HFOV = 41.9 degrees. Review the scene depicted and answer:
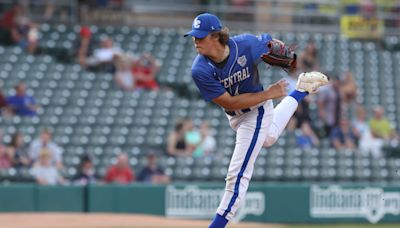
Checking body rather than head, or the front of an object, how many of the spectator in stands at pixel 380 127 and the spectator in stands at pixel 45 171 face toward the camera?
2

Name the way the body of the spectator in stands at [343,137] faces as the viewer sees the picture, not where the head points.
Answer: toward the camera

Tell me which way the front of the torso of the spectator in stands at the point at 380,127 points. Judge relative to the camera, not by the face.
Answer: toward the camera

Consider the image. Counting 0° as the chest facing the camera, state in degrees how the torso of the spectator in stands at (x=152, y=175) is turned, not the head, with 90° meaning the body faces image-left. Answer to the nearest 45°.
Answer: approximately 0°

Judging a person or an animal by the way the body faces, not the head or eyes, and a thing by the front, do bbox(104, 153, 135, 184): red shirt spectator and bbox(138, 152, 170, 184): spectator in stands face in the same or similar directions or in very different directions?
same or similar directions

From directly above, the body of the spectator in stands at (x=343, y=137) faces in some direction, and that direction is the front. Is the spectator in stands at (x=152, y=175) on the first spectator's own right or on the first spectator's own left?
on the first spectator's own right

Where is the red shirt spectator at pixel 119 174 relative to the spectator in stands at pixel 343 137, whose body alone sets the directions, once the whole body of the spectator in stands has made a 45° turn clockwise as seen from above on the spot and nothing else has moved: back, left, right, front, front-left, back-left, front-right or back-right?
front

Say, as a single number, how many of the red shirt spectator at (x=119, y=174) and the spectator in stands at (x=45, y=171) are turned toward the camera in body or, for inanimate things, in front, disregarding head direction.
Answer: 2
